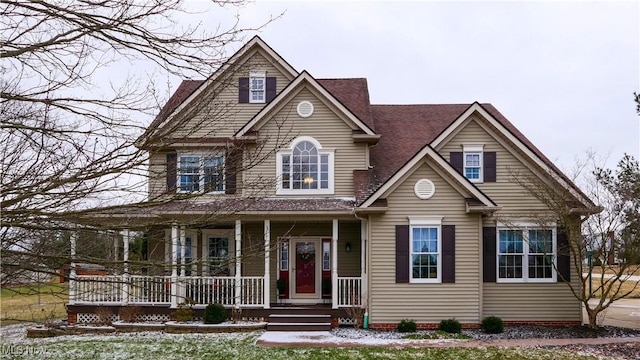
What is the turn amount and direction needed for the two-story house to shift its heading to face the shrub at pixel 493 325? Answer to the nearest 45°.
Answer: approximately 45° to its left

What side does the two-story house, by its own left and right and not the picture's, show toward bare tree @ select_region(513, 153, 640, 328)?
left

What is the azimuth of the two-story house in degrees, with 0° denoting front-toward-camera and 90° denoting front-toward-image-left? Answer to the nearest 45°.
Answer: approximately 0°

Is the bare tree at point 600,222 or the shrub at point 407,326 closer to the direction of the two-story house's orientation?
the shrub

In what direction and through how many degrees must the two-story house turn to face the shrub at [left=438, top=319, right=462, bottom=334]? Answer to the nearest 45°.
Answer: approximately 45° to its left
